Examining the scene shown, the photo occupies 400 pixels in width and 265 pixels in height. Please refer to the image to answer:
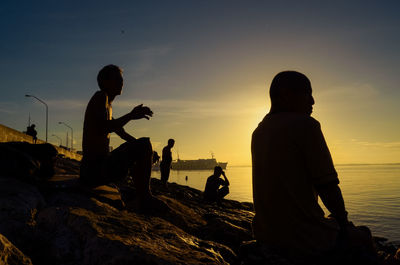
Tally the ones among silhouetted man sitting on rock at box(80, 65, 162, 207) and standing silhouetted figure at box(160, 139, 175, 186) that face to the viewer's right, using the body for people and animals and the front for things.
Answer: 2

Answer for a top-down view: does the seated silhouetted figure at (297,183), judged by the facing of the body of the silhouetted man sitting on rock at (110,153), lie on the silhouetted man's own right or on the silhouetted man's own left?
on the silhouetted man's own right

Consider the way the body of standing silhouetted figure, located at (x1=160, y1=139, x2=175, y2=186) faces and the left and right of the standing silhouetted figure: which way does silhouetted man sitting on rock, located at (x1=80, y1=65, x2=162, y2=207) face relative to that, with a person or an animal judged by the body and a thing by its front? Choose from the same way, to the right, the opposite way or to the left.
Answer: the same way

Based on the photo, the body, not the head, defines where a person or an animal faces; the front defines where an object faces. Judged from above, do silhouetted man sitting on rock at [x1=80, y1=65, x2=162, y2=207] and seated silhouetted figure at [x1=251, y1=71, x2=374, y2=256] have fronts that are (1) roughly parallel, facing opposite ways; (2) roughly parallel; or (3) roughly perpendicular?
roughly parallel

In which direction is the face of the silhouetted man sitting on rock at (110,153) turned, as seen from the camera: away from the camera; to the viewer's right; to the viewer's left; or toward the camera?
to the viewer's right

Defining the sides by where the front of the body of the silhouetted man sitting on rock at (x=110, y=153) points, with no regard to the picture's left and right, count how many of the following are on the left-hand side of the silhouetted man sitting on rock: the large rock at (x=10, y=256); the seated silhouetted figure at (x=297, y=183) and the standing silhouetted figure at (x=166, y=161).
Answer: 1

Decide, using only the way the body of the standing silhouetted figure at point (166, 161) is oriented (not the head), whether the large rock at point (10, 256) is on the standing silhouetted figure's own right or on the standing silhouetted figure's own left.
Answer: on the standing silhouetted figure's own right

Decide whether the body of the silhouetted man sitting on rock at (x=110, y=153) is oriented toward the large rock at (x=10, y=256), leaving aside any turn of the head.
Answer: no

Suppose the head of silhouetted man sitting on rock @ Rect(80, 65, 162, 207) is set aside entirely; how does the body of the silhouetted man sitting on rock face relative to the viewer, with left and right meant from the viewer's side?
facing to the right of the viewer

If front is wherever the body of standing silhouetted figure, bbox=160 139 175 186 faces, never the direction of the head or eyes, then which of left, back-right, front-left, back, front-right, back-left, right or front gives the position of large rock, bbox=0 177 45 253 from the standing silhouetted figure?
right

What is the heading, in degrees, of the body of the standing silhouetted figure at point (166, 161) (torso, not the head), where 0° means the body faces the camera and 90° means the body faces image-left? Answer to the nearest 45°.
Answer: approximately 270°
